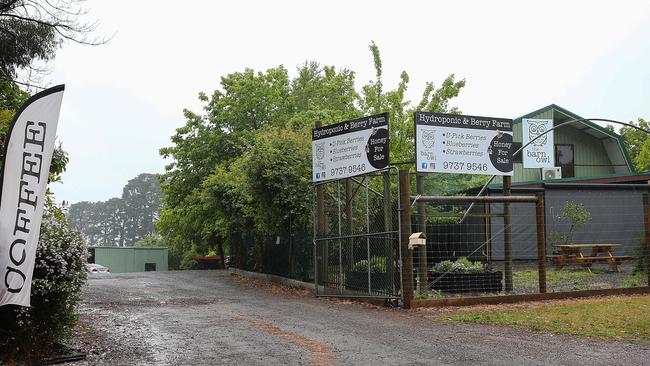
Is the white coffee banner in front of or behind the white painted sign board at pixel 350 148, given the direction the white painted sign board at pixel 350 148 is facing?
in front

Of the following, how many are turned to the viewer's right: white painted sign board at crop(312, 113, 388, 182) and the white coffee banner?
0

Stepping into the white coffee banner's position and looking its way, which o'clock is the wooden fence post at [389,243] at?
The wooden fence post is roughly at 8 o'clock from the white coffee banner.

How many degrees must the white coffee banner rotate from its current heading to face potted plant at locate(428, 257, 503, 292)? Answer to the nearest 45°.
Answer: approximately 135° to its left

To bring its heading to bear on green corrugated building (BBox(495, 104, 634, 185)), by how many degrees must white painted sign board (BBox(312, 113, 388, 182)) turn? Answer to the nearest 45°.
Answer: approximately 180°

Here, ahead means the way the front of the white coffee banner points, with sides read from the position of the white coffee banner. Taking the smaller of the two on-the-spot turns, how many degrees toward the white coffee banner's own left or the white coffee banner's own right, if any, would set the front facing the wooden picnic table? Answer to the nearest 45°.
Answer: approximately 135° to the white coffee banner's own left

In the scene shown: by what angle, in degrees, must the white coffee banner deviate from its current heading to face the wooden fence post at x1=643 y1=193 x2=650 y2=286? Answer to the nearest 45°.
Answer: approximately 90° to its left

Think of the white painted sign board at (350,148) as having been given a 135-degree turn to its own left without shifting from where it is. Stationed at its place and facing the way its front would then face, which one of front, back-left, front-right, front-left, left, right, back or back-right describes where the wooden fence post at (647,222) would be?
front

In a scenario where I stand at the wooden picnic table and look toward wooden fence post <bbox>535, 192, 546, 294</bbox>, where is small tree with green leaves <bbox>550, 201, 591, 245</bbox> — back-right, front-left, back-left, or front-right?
back-right

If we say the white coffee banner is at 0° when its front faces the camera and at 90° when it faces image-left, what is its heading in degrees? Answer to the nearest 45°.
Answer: approximately 0°

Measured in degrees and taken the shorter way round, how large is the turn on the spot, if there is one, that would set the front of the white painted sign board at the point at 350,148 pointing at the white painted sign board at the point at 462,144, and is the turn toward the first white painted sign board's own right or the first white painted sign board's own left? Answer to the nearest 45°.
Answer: approximately 135° to the first white painted sign board's own left

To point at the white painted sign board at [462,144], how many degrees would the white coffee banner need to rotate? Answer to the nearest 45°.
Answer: approximately 135° to its left

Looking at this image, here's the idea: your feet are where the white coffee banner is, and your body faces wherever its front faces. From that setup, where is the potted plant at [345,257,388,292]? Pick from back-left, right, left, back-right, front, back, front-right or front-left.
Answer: back-left

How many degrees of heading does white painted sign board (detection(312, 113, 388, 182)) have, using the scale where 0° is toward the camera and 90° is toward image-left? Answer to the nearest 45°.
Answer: approximately 45°

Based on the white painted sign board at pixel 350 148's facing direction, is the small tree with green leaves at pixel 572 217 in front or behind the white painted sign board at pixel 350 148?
behind
